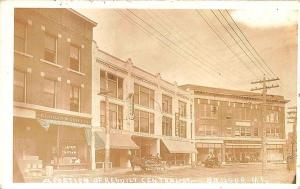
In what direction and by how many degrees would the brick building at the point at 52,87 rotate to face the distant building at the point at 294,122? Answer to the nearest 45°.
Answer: approximately 45° to its left

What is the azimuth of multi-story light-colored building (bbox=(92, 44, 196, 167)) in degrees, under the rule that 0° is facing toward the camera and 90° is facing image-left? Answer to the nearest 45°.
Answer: approximately 315°

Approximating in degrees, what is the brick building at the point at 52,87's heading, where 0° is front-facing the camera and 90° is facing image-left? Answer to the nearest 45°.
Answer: approximately 315°
